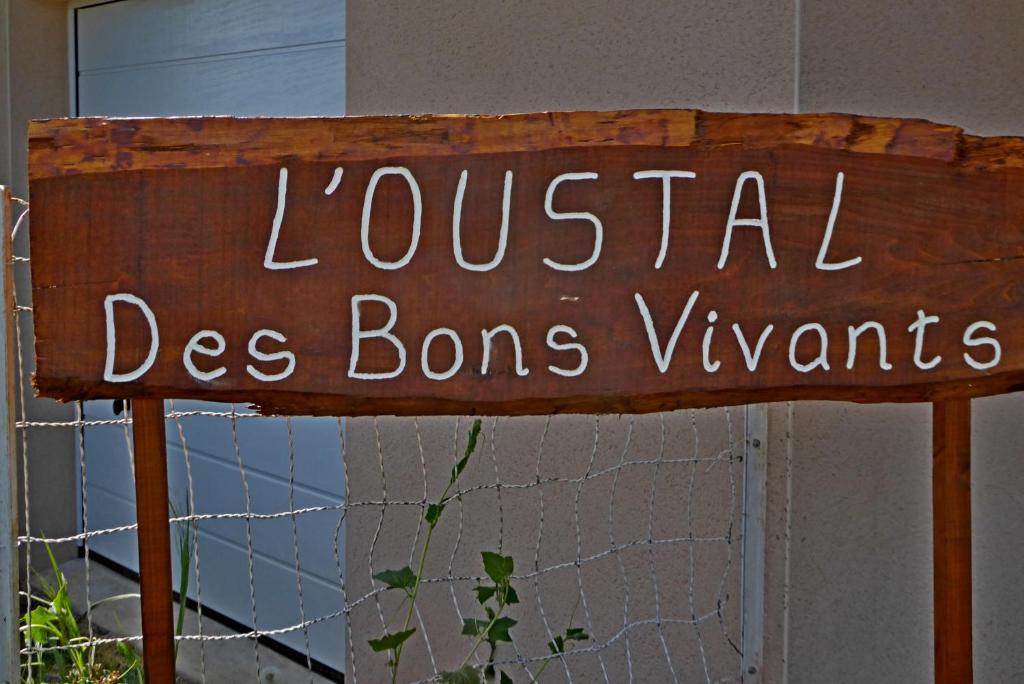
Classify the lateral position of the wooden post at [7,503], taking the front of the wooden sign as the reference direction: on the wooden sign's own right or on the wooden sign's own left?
on the wooden sign's own right

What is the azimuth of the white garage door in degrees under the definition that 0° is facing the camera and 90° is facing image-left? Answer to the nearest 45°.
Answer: approximately 45°

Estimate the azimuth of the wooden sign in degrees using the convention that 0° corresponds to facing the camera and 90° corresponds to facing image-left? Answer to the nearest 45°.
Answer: approximately 0°
